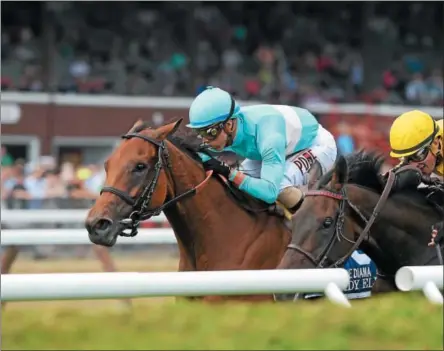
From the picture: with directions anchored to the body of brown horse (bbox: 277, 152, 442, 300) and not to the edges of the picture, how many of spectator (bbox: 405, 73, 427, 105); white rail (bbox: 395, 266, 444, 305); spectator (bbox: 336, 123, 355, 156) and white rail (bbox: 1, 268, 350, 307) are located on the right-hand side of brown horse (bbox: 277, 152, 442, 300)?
2

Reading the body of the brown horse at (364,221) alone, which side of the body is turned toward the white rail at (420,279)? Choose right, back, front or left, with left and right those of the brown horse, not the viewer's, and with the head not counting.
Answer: left

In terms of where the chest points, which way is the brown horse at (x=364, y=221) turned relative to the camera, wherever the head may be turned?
to the viewer's left

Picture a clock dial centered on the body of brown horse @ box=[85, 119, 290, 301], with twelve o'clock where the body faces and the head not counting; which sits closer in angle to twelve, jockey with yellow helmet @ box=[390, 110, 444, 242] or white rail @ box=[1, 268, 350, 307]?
the white rail

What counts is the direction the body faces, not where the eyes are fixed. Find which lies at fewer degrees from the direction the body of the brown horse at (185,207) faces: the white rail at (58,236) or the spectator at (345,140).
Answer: the white rail

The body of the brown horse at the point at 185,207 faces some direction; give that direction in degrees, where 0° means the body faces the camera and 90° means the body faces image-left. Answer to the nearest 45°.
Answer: approximately 90°

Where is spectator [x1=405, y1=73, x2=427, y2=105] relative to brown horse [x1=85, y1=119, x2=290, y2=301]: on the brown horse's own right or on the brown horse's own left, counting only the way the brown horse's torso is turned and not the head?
on the brown horse's own right

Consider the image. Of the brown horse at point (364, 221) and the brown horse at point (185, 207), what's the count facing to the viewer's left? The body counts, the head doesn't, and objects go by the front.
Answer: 2

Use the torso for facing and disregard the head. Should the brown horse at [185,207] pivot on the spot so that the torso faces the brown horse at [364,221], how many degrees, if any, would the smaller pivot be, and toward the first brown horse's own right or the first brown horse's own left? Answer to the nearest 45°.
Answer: approximately 180°

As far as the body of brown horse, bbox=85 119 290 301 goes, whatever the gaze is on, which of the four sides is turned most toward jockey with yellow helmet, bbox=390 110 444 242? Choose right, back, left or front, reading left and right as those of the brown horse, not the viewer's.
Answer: back

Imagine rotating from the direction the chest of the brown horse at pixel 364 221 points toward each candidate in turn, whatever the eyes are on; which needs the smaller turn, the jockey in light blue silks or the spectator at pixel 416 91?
the jockey in light blue silks

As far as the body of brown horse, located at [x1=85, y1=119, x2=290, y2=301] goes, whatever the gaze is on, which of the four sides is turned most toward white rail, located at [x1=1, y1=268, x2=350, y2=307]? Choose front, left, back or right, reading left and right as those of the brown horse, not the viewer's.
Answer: left

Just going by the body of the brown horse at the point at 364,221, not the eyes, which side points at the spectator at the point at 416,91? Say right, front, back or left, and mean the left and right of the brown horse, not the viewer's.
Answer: right
